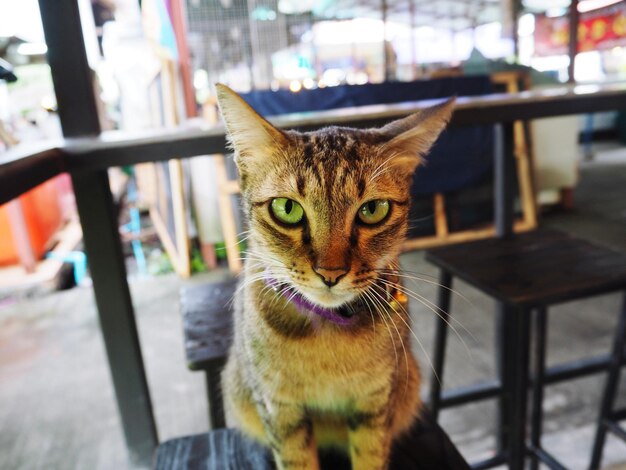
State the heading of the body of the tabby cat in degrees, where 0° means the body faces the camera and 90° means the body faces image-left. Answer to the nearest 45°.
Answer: approximately 0°

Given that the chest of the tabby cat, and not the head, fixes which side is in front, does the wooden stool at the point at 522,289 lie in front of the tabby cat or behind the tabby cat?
behind

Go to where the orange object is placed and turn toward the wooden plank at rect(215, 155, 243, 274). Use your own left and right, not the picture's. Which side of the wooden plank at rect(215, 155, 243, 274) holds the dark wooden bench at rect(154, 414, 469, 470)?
right

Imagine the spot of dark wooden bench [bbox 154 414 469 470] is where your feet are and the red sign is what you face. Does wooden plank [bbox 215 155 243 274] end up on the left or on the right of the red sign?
left

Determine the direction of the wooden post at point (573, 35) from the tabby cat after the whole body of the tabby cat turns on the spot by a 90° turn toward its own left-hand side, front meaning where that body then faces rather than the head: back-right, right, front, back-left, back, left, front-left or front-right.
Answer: front-left

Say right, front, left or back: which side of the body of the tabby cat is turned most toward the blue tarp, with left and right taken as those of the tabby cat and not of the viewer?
back

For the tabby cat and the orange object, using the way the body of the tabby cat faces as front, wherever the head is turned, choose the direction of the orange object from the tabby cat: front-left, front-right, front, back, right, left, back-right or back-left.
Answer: back-right

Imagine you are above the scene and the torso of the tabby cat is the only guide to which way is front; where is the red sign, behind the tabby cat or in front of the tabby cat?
behind

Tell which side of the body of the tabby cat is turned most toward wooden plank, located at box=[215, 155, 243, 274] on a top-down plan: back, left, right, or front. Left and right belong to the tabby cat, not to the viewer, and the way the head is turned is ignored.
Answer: back
